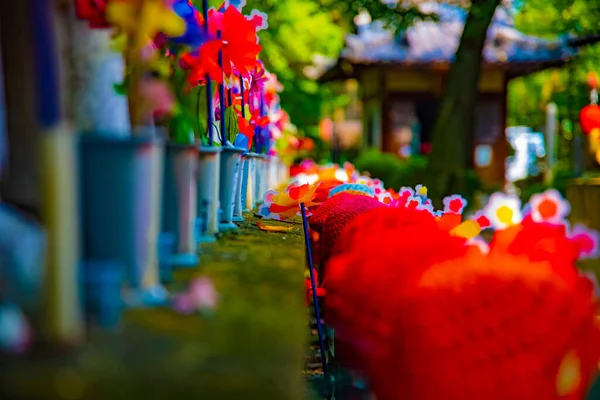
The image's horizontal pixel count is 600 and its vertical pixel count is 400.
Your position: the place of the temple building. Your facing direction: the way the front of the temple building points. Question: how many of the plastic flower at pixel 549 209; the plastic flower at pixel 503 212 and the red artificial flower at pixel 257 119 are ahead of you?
3

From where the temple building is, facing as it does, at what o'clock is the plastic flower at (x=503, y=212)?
The plastic flower is roughly at 12 o'clock from the temple building.

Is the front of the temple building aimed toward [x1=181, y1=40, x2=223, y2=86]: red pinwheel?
yes

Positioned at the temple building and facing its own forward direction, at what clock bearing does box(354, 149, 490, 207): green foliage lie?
The green foliage is roughly at 12 o'clock from the temple building.

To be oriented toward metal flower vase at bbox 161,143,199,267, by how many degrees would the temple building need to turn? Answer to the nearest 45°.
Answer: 0° — it already faces it

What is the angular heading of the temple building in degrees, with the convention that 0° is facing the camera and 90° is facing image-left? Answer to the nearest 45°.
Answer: approximately 0°

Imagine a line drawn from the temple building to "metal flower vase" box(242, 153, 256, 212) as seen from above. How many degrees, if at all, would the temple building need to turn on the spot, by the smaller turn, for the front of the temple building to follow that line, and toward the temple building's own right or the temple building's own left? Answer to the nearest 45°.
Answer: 0° — it already faces it

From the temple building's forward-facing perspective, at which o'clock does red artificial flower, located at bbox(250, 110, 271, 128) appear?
The red artificial flower is roughly at 12 o'clock from the temple building.

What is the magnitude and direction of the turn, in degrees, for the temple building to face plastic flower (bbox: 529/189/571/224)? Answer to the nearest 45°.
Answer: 0° — it already faces it

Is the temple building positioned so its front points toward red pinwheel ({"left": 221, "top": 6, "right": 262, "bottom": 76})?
yes
